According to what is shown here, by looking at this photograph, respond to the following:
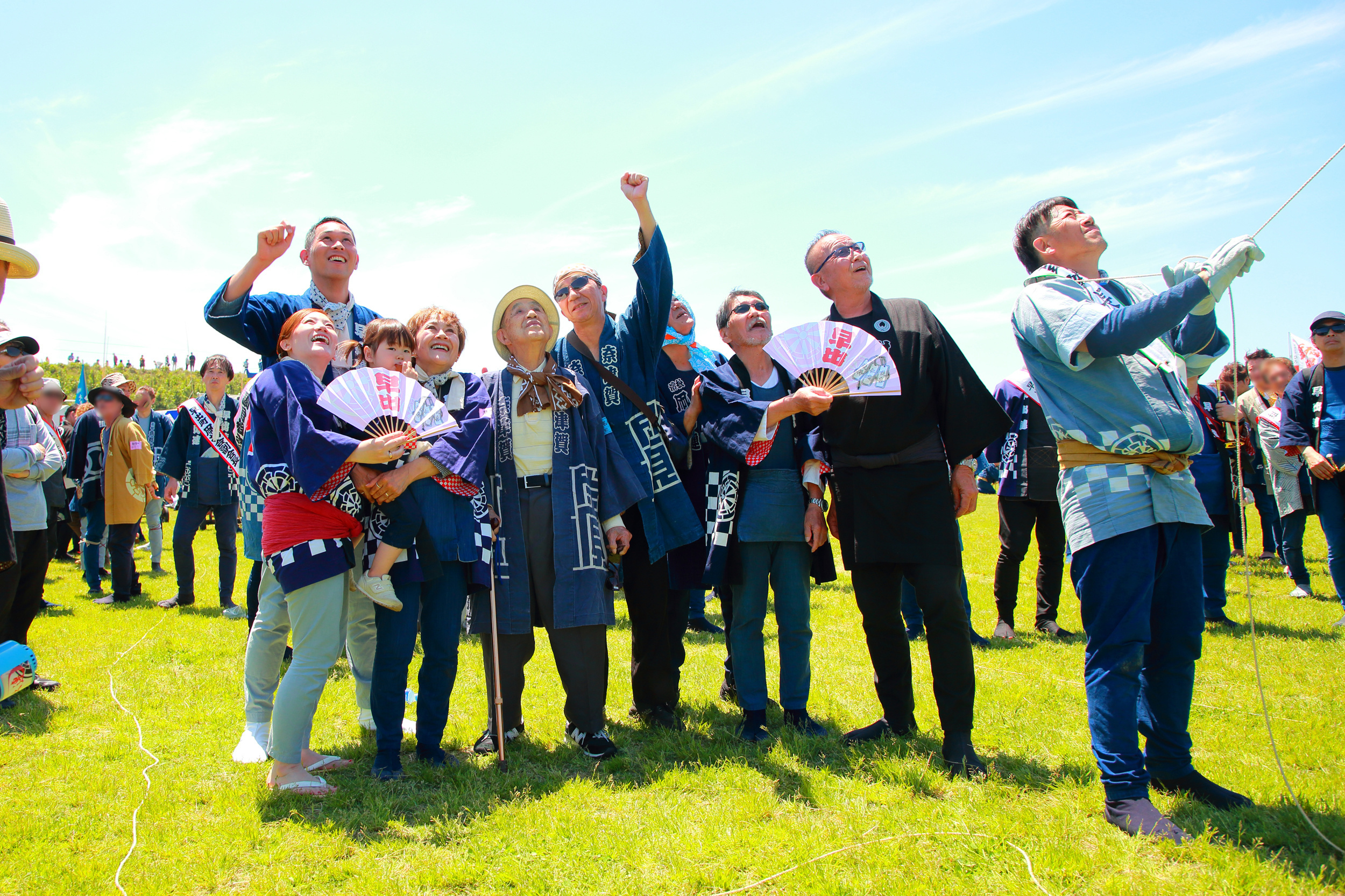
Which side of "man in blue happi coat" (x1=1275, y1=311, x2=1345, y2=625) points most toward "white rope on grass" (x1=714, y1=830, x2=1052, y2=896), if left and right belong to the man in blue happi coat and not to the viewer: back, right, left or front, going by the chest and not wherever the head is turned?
front

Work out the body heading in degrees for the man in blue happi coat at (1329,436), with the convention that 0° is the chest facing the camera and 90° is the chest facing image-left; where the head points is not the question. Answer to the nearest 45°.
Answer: approximately 0°

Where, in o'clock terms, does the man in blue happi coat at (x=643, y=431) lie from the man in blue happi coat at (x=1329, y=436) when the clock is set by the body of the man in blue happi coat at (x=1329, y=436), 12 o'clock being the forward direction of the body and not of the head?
the man in blue happi coat at (x=643, y=431) is roughly at 1 o'clock from the man in blue happi coat at (x=1329, y=436).

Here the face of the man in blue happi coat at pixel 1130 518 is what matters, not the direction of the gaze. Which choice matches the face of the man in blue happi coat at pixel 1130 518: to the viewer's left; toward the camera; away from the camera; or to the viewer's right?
to the viewer's right

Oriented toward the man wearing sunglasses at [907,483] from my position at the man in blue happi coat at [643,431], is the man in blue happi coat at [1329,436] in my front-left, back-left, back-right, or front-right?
front-left

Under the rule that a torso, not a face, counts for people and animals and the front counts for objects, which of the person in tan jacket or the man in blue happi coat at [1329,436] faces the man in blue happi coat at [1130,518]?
the man in blue happi coat at [1329,436]

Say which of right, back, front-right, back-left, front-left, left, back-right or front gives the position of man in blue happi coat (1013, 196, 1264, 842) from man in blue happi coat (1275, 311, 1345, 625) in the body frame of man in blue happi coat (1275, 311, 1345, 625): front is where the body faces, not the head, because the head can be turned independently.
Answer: front
